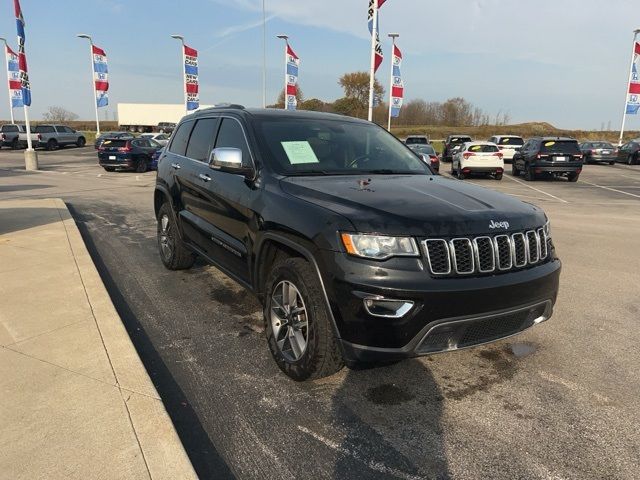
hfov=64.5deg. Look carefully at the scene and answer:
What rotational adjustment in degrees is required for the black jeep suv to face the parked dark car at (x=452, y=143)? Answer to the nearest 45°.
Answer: approximately 135° to its left

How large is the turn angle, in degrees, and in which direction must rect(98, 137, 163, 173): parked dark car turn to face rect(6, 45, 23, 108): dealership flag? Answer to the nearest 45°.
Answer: approximately 90° to its left

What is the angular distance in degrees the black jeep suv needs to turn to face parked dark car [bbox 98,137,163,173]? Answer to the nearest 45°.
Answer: approximately 180°

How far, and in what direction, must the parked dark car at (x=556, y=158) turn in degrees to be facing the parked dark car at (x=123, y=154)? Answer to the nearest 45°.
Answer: approximately 45° to its left

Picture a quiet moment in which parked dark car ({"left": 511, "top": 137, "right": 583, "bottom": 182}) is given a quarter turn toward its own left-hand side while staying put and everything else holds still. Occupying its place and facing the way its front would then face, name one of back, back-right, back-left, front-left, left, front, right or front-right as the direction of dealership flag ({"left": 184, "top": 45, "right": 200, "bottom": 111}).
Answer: front-right

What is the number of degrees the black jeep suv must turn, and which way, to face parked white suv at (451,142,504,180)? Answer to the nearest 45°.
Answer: approximately 135° to its left

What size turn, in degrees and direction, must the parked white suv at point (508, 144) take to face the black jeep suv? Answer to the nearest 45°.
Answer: approximately 180°

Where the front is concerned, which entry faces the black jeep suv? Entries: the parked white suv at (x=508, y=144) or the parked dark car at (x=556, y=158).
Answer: the parked white suv

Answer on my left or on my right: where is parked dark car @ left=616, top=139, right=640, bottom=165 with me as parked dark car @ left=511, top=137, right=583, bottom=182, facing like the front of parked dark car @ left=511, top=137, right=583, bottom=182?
on my right

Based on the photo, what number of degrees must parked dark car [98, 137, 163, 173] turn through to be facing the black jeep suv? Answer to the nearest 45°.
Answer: approximately 135° to its right

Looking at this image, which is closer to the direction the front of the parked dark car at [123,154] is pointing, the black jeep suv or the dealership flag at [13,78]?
the dealership flag

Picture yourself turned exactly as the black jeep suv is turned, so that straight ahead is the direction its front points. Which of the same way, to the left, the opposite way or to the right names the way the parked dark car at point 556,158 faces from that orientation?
the opposite way

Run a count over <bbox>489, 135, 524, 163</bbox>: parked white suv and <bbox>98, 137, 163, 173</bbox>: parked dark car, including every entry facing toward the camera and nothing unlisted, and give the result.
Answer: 0

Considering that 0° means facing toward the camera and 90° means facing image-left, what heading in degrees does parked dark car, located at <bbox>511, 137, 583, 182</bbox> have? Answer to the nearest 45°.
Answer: approximately 135°

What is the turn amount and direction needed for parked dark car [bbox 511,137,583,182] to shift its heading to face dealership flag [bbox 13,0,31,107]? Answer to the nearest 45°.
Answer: approximately 90° to its left
